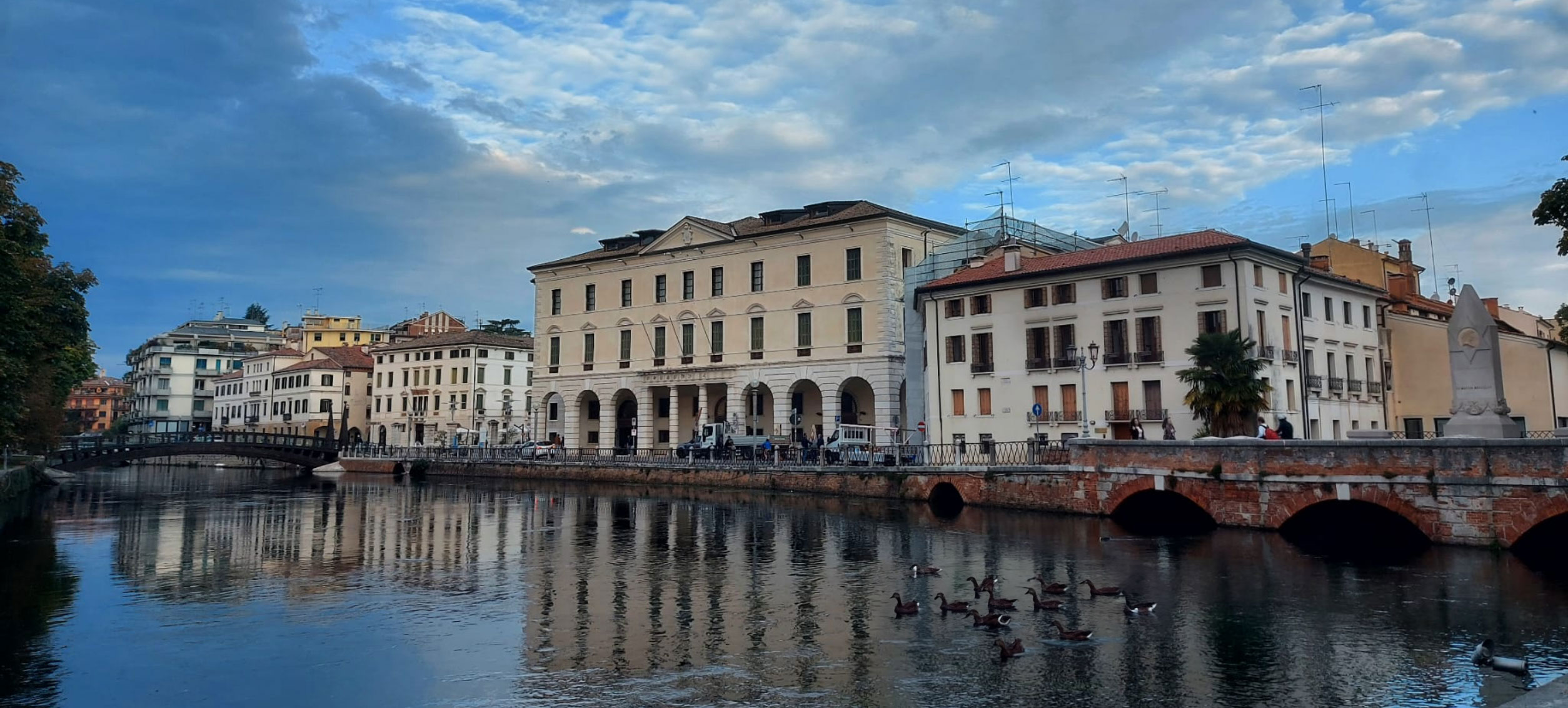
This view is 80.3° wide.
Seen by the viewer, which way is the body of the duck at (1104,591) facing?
to the viewer's left

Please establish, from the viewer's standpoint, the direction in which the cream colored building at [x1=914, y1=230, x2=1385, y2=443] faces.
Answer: facing the viewer and to the left of the viewer

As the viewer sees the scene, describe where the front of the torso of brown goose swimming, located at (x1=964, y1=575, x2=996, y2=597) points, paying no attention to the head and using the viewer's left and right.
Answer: facing to the left of the viewer

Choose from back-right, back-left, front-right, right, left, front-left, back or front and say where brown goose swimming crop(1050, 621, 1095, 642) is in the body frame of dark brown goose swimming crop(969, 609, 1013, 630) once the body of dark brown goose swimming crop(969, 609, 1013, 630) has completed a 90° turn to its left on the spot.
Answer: front-left

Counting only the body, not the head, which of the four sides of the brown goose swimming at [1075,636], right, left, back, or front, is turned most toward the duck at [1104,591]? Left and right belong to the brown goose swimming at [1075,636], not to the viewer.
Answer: right

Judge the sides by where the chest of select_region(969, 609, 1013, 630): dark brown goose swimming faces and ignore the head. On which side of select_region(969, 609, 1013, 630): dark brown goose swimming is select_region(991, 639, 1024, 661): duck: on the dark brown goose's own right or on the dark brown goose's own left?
on the dark brown goose's own left

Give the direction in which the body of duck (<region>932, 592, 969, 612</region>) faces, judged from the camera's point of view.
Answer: to the viewer's left

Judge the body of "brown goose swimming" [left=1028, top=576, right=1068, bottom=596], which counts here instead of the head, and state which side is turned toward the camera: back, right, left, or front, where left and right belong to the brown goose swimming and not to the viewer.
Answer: left

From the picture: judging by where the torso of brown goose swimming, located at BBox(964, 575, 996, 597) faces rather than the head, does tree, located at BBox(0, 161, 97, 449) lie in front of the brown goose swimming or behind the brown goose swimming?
in front

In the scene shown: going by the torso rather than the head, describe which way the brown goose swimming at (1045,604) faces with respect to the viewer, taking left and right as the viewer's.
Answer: facing to the left of the viewer
